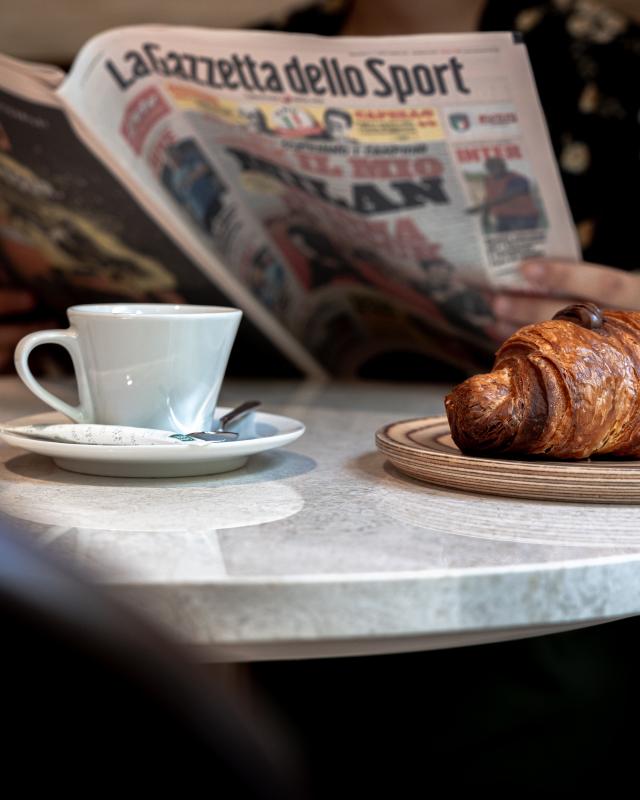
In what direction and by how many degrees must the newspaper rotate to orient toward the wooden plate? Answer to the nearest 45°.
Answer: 0° — it already faces it

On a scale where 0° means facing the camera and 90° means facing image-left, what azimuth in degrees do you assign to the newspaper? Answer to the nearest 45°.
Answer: approximately 0°

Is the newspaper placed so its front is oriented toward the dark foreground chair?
yes
